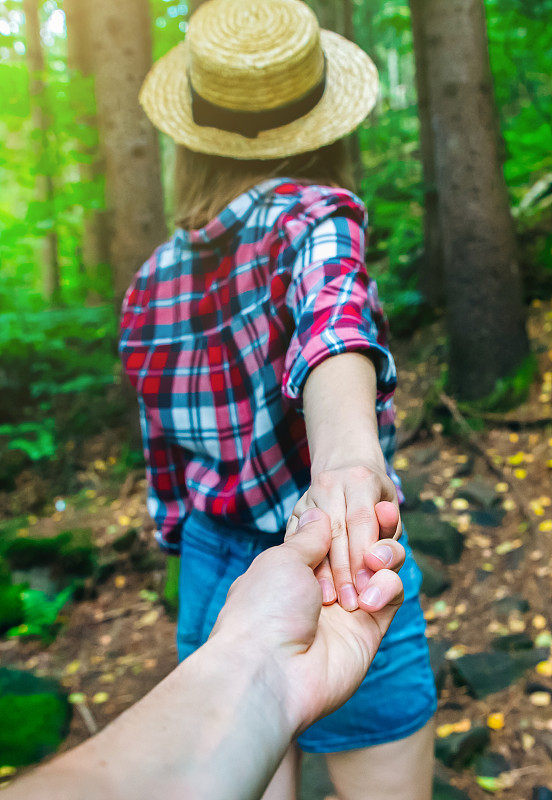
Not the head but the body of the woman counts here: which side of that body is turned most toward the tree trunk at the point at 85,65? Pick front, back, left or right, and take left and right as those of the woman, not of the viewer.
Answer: front

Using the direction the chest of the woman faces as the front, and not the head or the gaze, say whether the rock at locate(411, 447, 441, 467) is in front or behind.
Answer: in front

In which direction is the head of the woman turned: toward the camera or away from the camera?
away from the camera

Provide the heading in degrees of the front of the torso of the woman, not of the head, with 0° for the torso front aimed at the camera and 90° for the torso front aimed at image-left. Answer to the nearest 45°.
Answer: approximately 180°

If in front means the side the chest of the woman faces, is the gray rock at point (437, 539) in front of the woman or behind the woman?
in front
